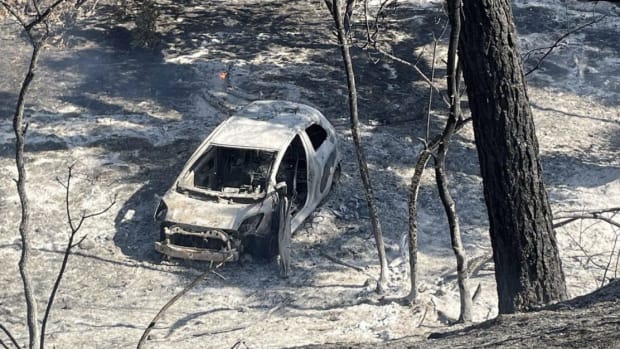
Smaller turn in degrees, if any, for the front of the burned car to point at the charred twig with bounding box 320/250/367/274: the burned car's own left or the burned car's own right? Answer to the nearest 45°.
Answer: approximately 90° to the burned car's own left

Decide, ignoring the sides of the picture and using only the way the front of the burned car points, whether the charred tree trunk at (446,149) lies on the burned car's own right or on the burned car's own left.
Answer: on the burned car's own left

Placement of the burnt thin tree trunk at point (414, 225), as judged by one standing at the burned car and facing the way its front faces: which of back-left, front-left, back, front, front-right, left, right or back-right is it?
left

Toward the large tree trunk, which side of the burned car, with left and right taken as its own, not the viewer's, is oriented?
left

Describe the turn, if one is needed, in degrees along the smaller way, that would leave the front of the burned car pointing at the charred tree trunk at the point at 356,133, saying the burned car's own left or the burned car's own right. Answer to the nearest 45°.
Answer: approximately 90° to the burned car's own left

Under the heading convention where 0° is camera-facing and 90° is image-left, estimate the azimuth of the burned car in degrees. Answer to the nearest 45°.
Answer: approximately 45°
